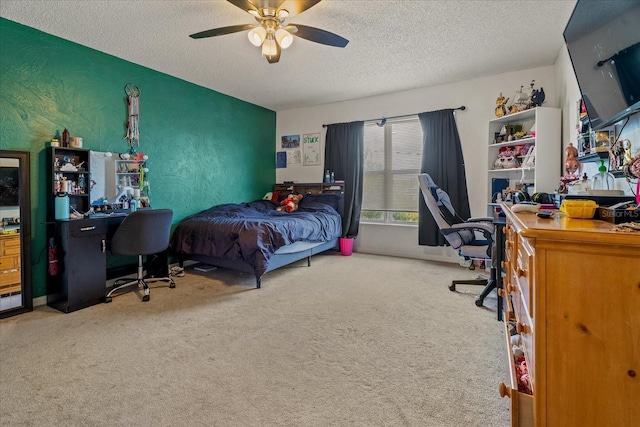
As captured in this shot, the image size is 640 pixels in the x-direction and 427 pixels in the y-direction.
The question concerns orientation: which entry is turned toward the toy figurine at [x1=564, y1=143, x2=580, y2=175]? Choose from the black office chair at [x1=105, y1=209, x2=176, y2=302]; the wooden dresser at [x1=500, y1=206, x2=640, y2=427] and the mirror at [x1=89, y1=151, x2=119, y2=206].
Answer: the mirror

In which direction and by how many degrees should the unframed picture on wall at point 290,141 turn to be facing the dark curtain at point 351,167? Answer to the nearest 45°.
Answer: approximately 45° to its left

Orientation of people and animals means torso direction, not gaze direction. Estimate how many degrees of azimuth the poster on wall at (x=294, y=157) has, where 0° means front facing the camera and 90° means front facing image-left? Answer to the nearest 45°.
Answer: approximately 0°

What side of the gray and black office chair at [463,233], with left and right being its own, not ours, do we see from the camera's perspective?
right

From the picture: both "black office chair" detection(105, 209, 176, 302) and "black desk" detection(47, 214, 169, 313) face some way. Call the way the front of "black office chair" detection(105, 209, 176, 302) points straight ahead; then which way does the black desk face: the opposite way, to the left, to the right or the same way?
the opposite way

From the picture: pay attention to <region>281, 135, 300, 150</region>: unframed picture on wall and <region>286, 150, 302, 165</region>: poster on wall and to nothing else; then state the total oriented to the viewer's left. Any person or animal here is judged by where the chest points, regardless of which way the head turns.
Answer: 0

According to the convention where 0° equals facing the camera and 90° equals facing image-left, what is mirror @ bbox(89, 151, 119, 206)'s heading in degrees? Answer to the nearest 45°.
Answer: approximately 315°

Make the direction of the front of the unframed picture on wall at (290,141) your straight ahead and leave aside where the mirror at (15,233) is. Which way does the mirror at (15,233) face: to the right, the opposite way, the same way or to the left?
to the left

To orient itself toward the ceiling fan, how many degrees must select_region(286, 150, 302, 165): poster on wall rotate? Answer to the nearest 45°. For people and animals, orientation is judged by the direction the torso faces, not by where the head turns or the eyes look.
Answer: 0° — it already faces it

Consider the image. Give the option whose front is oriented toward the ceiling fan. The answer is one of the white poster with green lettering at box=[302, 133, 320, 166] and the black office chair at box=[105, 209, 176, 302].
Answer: the white poster with green lettering
